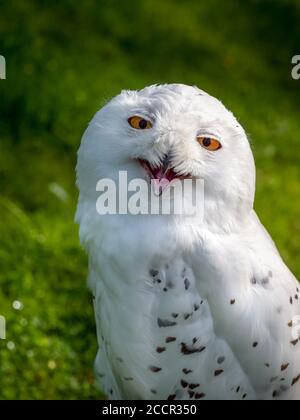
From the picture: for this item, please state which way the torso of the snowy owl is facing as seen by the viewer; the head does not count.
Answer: toward the camera
